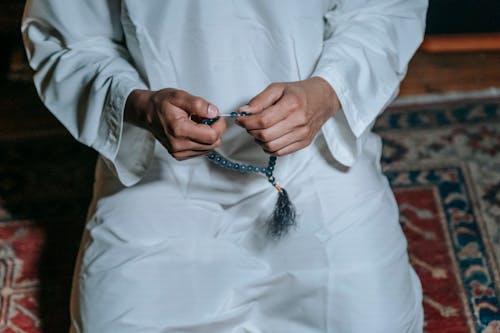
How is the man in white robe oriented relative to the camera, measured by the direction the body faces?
toward the camera
